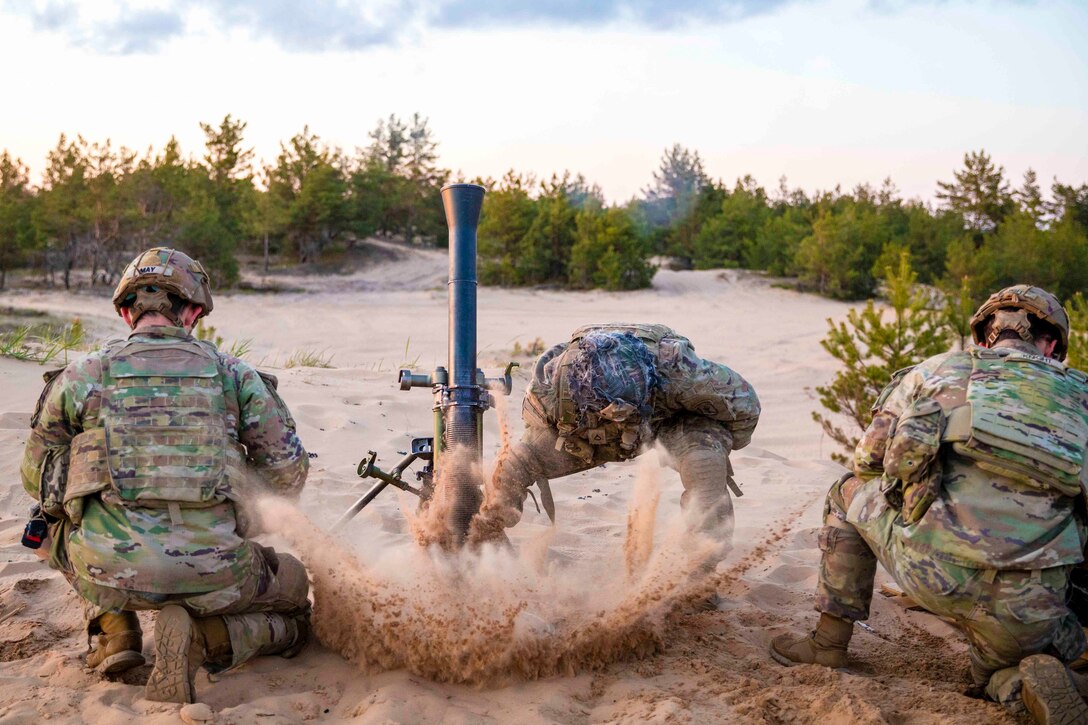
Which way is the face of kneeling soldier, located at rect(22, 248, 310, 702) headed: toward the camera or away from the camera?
away from the camera

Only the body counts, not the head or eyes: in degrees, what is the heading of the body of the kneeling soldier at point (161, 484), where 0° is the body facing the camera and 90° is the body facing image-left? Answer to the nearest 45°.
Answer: approximately 180°

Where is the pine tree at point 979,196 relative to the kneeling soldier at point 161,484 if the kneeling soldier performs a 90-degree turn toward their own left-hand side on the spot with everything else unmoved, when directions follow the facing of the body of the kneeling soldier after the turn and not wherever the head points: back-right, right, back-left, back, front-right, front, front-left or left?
back-right

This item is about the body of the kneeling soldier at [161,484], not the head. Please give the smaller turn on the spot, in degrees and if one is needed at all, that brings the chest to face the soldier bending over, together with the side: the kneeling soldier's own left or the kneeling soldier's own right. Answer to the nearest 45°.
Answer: approximately 90° to the kneeling soldier's own right

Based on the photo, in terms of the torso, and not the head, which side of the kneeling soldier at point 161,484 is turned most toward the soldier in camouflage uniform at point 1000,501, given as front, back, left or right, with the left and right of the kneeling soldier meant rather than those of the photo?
right

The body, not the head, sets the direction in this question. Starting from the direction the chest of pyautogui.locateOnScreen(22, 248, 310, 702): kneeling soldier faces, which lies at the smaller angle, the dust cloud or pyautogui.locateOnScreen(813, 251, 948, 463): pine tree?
the pine tree

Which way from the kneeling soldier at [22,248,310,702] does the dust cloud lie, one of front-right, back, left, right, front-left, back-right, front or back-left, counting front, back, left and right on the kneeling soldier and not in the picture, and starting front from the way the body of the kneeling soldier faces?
right

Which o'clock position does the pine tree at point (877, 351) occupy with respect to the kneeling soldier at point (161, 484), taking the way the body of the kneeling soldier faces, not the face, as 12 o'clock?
The pine tree is roughly at 2 o'clock from the kneeling soldier.

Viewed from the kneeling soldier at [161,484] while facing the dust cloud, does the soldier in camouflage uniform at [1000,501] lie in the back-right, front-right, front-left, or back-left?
front-right
